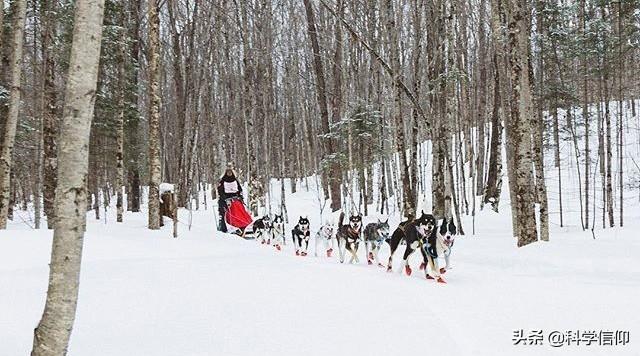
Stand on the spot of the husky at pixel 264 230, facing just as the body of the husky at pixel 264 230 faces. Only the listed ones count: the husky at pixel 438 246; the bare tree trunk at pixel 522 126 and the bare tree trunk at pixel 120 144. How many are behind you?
1

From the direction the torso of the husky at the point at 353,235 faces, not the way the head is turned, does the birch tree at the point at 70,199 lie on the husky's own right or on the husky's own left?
on the husky's own right

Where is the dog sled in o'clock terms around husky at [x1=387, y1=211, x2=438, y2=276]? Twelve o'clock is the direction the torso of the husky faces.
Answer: The dog sled is roughly at 6 o'clock from the husky.

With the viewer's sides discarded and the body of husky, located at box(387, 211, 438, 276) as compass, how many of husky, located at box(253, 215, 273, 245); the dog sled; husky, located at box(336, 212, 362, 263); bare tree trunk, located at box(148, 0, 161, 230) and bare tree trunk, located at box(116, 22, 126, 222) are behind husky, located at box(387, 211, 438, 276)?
5

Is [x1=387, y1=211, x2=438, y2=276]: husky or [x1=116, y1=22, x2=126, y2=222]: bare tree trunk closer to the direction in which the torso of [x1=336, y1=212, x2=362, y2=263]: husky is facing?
the husky

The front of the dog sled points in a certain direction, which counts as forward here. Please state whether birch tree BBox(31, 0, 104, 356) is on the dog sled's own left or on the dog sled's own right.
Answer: on the dog sled's own right

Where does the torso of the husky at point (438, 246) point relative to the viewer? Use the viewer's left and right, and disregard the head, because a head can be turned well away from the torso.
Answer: facing the viewer and to the right of the viewer

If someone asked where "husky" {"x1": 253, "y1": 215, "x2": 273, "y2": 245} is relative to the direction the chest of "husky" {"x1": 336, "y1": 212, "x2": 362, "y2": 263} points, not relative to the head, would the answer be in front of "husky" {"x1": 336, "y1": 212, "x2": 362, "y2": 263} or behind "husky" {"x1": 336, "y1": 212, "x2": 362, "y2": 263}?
behind

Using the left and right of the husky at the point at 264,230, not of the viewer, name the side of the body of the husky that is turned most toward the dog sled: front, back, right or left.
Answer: back

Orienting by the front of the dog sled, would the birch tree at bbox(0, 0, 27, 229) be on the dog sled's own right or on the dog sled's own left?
on the dog sled's own right

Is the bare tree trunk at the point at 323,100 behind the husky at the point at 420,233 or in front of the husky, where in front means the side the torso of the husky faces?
behind

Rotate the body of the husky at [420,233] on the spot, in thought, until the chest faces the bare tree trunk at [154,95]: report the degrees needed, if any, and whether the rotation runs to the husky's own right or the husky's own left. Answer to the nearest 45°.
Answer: approximately 180°

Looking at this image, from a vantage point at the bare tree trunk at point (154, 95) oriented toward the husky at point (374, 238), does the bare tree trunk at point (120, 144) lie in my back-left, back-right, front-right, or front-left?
back-left

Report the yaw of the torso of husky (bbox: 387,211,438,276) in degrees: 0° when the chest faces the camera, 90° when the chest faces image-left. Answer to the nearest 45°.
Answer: approximately 315°
